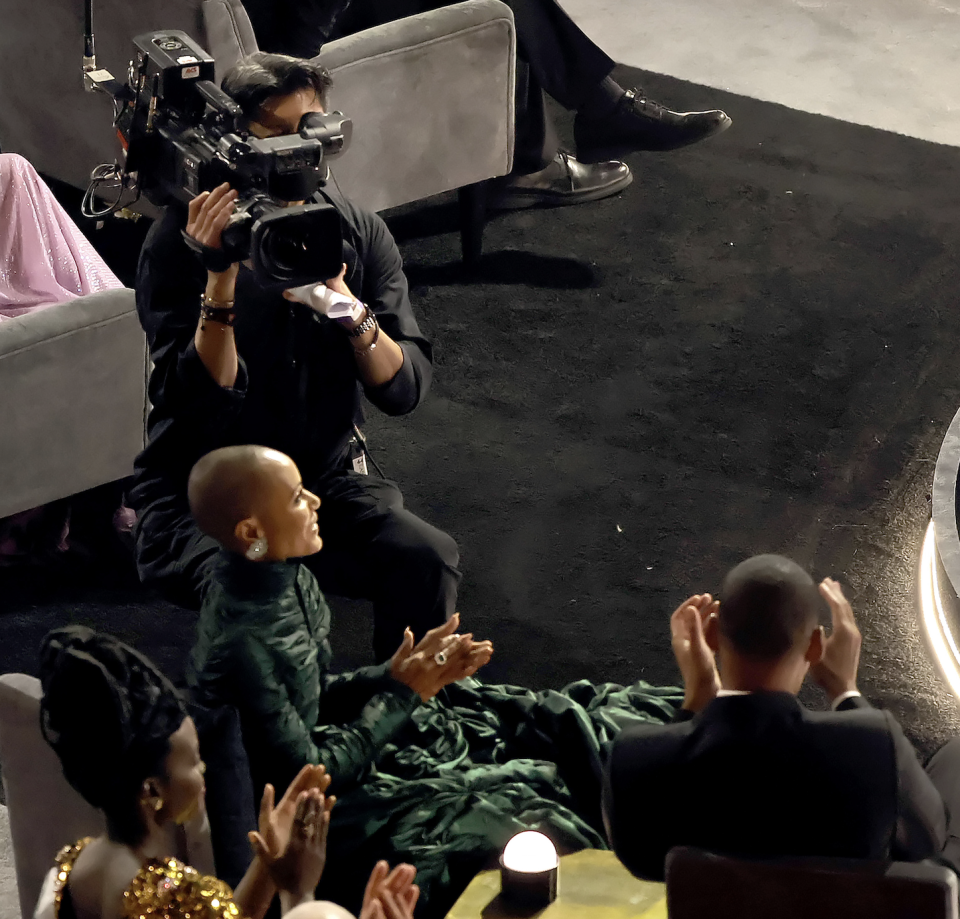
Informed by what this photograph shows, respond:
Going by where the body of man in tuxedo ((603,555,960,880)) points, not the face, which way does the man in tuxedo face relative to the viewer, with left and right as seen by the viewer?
facing away from the viewer

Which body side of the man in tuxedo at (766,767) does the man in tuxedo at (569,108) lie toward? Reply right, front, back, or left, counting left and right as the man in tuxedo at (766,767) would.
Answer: front

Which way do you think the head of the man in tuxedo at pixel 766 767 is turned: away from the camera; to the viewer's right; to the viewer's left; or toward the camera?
away from the camera

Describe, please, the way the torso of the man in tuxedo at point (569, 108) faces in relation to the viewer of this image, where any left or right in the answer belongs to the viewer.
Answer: facing to the right of the viewer

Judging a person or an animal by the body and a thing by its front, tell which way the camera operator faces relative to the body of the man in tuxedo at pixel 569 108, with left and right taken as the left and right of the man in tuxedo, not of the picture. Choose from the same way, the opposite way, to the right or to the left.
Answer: to the right

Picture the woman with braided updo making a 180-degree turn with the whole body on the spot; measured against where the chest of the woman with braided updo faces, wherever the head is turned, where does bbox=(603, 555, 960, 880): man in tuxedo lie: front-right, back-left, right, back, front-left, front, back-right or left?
back-left

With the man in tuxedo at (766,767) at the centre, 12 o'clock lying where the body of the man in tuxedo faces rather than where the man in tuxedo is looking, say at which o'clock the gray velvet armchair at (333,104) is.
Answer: The gray velvet armchair is roughly at 11 o'clock from the man in tuxedo.

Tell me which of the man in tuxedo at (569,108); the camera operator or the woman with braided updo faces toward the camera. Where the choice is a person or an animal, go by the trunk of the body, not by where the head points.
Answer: the camera operator

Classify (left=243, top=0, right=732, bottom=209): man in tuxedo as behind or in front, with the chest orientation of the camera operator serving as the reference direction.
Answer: behind

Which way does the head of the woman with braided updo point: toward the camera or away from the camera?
away from the camera

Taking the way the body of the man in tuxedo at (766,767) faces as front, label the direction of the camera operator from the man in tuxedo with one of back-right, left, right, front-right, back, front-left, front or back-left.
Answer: front-left

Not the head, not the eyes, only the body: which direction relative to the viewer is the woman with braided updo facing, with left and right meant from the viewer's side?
facing away from the viewer and to the right of the viewer

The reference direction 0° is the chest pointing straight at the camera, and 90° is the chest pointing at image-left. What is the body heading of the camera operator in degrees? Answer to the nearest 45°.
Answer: approximately 0°
